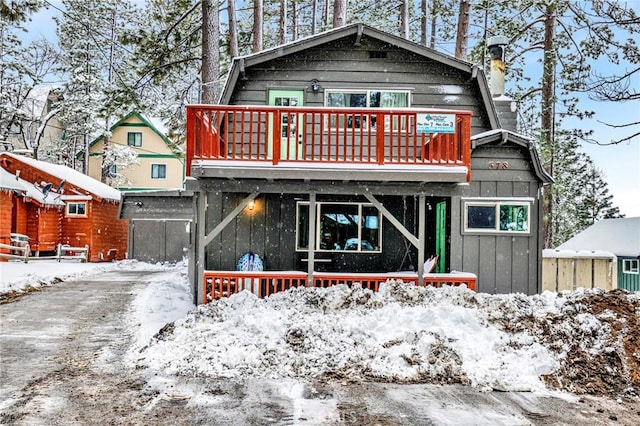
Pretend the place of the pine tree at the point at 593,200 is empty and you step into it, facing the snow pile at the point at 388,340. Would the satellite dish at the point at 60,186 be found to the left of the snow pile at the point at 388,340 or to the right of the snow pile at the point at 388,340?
right

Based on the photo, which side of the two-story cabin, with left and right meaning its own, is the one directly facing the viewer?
front

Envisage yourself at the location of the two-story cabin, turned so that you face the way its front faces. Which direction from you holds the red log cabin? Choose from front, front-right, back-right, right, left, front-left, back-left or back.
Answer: back-right

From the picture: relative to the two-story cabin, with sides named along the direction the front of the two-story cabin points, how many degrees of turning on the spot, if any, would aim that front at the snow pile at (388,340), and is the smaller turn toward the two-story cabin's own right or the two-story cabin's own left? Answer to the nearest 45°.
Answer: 0° — it already faces it

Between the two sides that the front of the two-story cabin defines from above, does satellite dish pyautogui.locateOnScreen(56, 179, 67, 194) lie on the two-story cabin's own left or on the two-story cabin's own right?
on the two-story cabin's own right

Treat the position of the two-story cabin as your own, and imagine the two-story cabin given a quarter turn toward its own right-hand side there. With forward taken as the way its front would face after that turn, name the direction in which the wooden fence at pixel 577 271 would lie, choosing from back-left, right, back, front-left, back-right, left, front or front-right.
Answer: back

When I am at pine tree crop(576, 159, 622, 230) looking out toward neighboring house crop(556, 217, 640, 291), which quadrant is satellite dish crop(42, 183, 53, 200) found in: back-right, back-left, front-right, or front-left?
front-right

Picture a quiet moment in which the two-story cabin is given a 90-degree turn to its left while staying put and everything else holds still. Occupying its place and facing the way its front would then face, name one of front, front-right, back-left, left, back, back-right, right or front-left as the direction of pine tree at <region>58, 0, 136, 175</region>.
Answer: back-left

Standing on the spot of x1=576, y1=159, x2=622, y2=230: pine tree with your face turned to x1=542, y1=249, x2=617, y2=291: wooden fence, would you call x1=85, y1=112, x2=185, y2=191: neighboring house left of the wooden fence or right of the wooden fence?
right

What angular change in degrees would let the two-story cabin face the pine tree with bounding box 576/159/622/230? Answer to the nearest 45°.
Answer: approximately 135° to its left

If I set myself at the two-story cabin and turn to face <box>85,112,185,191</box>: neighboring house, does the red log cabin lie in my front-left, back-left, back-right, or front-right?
front-left
